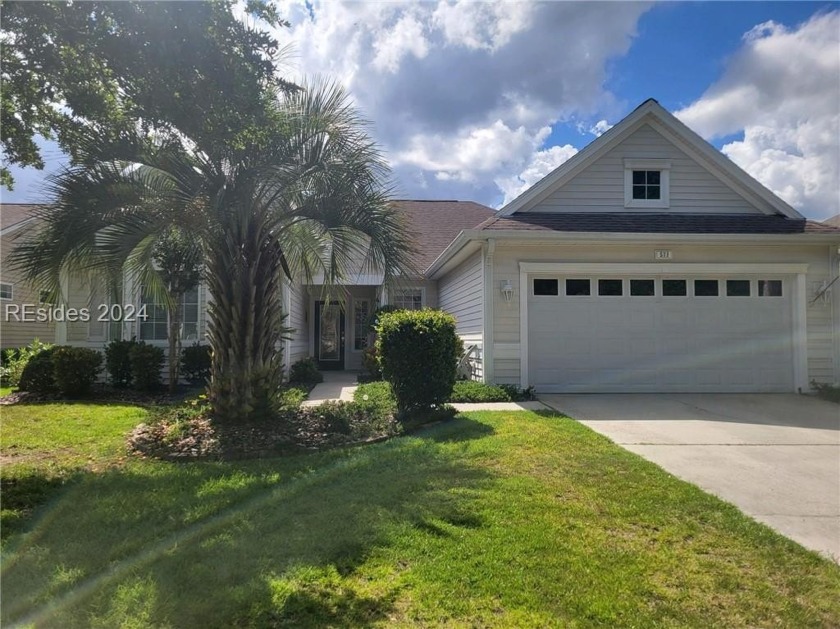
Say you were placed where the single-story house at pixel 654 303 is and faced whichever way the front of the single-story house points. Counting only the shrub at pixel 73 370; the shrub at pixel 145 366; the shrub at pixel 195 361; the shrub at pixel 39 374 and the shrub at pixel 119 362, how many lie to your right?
5

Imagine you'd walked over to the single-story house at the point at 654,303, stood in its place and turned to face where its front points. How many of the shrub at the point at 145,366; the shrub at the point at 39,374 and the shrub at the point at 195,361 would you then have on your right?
3

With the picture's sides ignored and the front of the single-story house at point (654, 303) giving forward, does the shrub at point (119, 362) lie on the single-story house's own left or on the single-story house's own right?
on the single-story house's own right

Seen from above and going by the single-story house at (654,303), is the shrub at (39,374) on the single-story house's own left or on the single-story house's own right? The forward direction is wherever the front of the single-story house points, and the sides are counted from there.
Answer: on the single-story house's own right

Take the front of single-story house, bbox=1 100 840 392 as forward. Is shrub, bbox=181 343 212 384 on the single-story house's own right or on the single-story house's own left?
on the single-story house's own right

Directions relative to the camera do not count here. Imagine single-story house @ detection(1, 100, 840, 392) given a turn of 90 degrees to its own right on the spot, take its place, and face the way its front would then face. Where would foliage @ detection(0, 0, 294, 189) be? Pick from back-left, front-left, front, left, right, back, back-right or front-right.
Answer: front-left

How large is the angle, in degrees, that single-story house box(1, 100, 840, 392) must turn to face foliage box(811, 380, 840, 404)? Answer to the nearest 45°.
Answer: approximately 90° to its left

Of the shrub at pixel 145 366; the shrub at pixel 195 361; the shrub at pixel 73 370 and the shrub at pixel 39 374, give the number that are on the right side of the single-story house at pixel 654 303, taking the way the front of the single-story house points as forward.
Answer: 4

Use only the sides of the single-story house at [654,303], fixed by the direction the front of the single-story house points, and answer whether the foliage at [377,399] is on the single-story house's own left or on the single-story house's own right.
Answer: on the single-story house's own right

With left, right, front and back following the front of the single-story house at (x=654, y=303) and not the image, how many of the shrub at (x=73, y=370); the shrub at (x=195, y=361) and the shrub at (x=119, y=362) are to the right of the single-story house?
3

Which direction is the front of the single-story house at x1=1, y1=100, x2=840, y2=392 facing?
toward the camera

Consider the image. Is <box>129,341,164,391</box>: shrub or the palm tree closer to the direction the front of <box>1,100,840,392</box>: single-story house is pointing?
the palm tree

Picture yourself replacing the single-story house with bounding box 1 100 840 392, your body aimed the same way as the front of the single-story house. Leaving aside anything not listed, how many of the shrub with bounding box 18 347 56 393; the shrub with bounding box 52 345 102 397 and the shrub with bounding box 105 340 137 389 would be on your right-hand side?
3

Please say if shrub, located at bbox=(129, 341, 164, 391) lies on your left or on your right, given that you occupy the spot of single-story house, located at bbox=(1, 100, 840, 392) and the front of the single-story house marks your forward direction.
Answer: on your right

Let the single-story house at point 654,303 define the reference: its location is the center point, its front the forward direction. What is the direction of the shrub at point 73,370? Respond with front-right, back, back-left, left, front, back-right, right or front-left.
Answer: right
